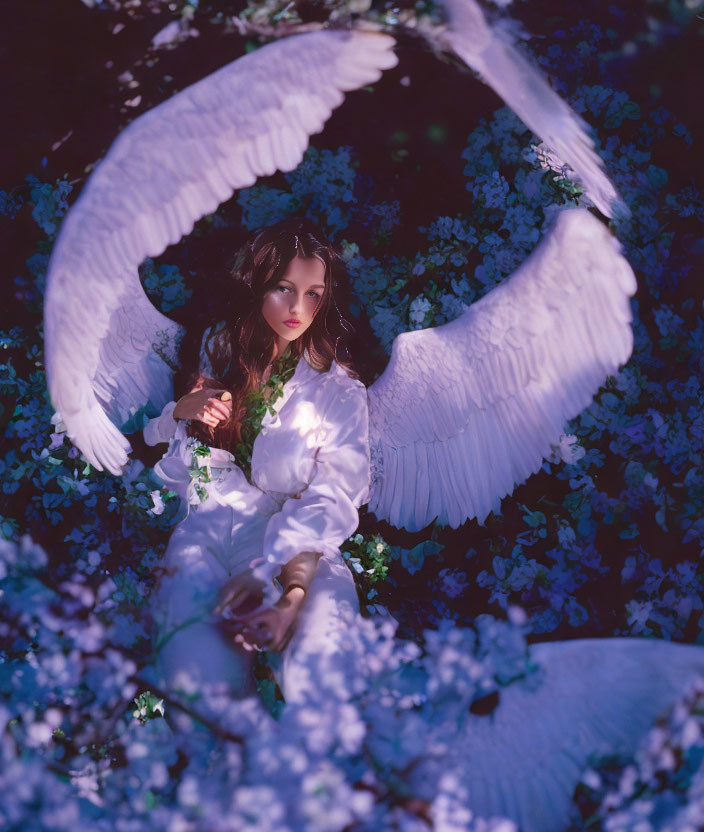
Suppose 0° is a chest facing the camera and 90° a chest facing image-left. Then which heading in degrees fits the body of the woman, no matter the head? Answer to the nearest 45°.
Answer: approximately 0°
